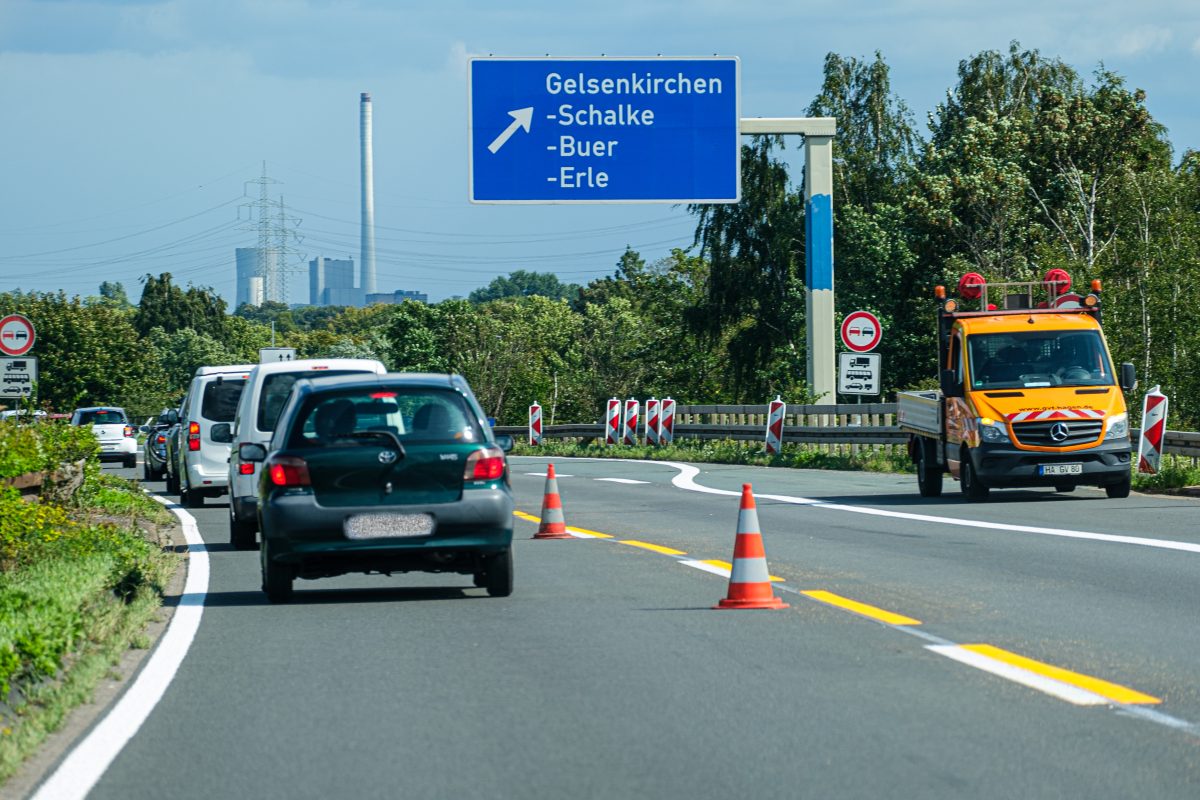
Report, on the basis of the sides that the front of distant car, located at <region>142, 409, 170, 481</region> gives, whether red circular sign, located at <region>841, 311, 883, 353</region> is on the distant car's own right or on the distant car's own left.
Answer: on the distant car's own right

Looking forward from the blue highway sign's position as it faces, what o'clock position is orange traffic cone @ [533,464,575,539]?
The orange traffic cone is roughly at 12 o'clock from the blue highway sign.

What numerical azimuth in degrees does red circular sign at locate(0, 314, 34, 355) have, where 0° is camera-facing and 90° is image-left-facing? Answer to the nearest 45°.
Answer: approximately 0°

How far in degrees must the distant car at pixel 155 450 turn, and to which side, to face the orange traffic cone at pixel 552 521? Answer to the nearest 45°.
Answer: approximately 180°

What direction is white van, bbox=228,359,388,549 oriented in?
away from the camera

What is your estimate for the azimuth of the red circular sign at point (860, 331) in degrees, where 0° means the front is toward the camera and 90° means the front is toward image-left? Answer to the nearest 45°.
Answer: approximately 0°

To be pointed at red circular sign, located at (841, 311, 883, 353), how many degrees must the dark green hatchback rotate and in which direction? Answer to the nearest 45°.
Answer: approximately 45° to its right

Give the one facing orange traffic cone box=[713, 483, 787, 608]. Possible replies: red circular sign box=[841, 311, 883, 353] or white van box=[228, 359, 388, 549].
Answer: the red circular sign

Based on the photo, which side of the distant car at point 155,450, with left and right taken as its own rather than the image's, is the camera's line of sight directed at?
back

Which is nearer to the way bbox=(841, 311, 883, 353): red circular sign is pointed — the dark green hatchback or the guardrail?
the dark green hatchback

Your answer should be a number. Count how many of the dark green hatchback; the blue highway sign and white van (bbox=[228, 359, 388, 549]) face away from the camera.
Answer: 2
